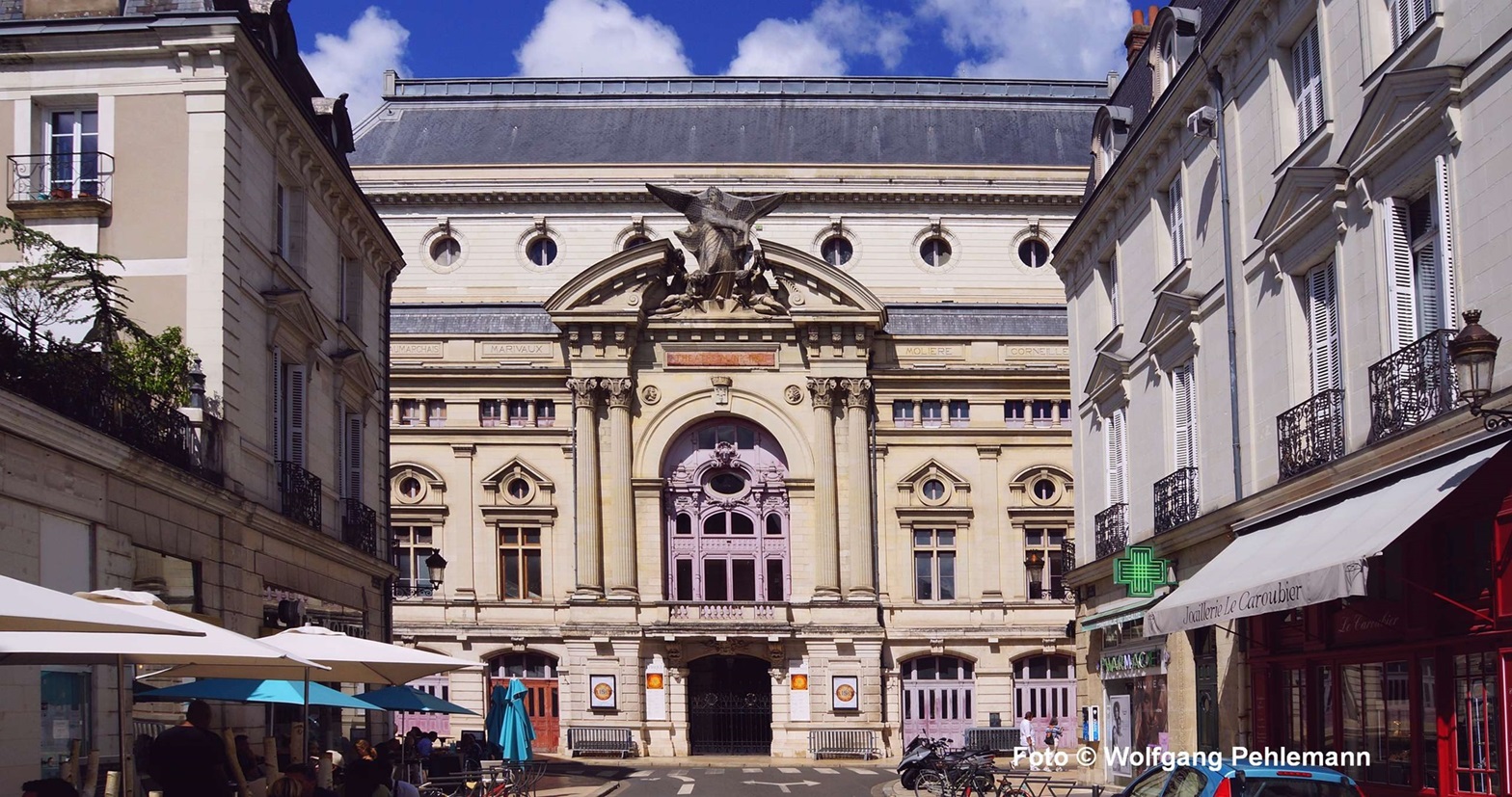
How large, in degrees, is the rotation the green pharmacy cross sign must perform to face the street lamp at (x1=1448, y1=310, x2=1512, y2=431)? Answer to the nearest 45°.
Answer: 0° — it already faces it

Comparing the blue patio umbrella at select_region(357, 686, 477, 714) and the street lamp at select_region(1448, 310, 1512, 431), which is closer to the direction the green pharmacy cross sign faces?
the street lamp

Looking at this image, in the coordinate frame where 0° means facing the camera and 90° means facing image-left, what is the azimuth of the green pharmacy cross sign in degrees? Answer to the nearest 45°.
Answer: approximately 0°

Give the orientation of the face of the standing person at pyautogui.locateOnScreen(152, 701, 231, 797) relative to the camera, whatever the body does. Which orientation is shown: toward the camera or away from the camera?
away from the camera

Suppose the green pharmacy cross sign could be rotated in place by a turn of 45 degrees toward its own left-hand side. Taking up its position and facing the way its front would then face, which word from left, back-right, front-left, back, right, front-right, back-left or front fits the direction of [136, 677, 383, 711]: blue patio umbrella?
right

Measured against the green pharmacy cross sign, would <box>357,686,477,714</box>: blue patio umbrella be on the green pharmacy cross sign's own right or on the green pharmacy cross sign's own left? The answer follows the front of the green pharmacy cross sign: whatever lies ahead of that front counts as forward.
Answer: on the green pharmacy cross sign's own right

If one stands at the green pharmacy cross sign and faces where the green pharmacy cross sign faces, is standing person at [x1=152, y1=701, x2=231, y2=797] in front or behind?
in front

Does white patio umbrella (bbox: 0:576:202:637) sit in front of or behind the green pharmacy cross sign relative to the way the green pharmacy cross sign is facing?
in front
